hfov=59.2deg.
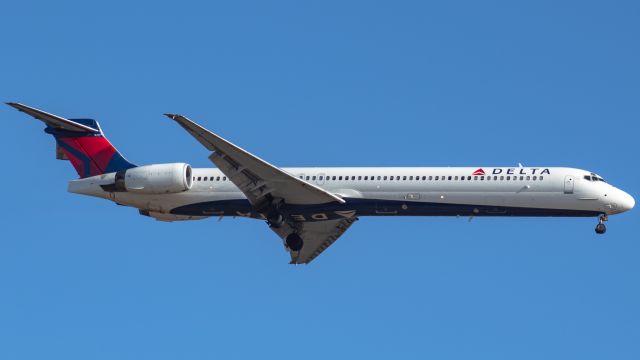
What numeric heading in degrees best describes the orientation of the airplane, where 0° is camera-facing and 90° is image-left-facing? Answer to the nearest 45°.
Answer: approximately 270°
